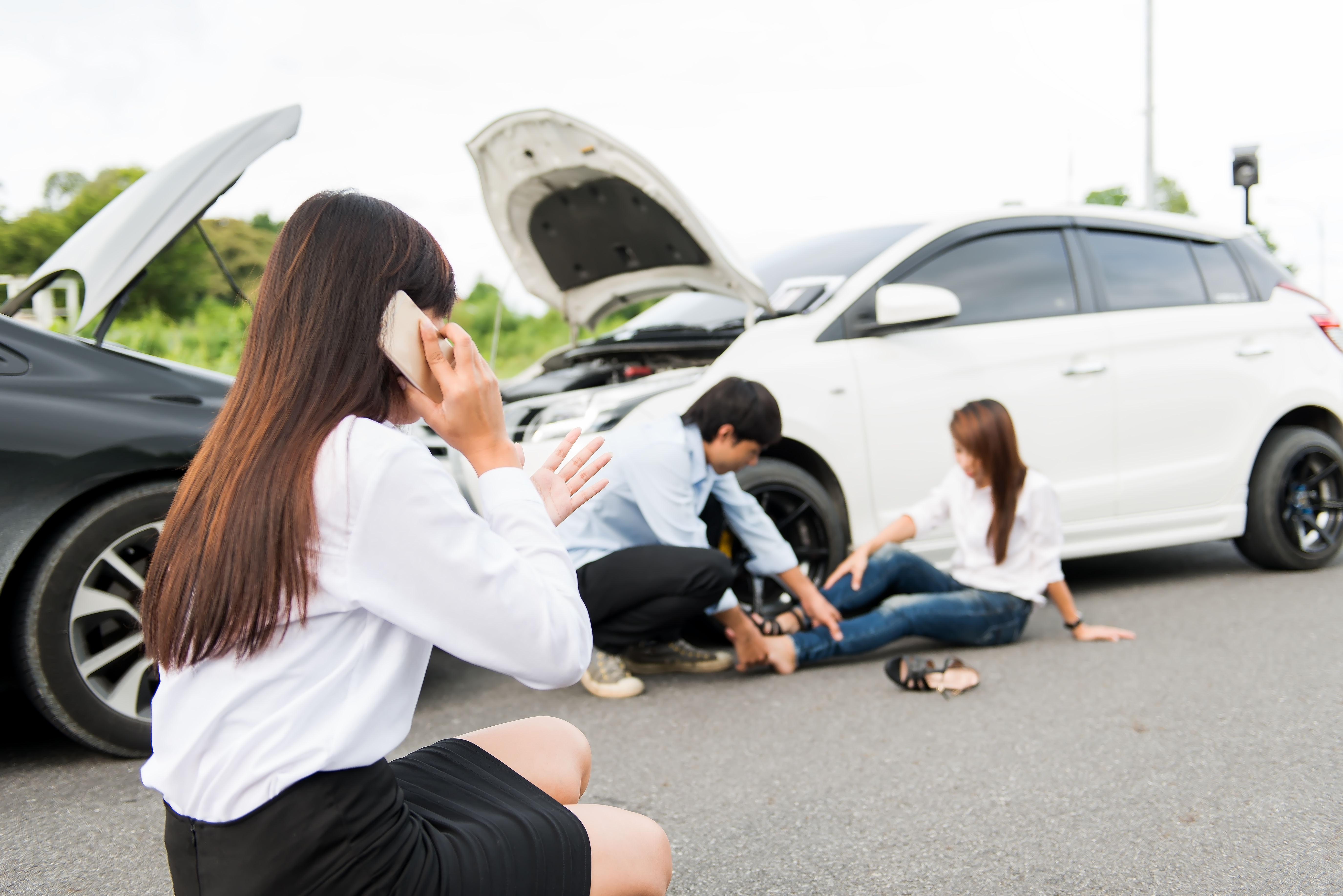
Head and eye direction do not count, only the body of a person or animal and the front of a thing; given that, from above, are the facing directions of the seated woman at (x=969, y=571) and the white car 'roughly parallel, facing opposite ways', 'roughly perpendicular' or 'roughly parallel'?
roughly parallel

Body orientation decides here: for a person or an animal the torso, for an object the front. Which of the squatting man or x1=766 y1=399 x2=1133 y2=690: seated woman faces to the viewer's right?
the squatting man

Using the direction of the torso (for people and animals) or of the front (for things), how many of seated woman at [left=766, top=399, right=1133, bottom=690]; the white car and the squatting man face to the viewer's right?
1

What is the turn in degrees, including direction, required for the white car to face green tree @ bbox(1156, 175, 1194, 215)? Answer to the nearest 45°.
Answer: approximately 135° to its right

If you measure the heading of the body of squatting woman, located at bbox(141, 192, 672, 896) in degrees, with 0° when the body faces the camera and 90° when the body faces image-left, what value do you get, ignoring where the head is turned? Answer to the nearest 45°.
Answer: approximately 225°

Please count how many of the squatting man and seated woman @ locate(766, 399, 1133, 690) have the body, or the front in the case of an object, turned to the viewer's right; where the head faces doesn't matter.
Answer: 1

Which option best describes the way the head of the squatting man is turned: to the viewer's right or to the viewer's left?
to the viewer's right

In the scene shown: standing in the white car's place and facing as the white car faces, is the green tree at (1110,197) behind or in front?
behind

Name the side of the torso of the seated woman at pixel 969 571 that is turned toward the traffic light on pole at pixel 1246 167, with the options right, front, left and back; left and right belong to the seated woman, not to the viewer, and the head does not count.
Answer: back

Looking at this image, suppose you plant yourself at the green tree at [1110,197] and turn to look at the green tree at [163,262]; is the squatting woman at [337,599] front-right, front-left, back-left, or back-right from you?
front-left

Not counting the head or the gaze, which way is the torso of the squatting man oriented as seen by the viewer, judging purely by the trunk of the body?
to the viewer's right

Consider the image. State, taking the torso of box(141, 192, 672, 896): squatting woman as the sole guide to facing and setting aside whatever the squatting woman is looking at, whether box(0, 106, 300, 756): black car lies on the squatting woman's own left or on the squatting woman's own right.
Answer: on the squatting woman's own left

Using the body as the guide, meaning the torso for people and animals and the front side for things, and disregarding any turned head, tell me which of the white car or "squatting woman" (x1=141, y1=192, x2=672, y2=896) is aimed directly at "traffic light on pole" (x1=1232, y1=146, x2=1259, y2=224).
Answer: the squatting woman

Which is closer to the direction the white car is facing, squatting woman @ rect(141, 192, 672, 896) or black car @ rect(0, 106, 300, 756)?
the black car
